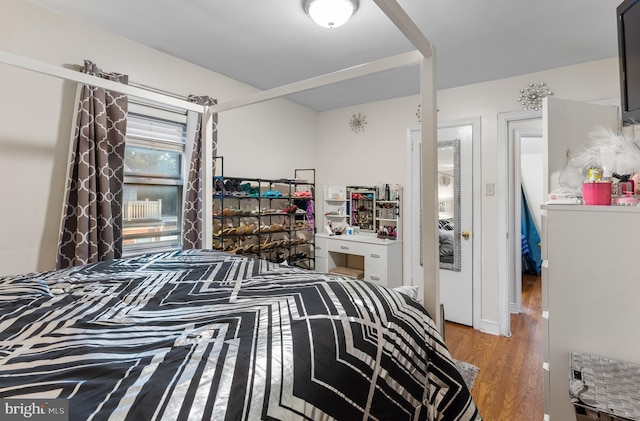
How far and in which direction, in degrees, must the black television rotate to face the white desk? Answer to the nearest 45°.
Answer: approximately 45° to its right

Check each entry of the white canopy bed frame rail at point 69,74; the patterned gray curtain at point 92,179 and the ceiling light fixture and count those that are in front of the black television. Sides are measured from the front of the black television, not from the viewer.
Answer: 3

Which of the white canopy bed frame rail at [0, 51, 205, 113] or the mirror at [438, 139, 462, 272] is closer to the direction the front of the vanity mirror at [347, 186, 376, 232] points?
the white canopy bed frame rail

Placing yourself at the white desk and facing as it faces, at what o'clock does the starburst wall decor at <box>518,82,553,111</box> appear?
The starburst wall decor is roughly at 8 o'clock from the white desk.

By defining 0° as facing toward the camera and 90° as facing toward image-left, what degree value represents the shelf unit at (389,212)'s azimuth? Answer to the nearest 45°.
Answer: approximately 45°

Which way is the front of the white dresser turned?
to the viewer's left

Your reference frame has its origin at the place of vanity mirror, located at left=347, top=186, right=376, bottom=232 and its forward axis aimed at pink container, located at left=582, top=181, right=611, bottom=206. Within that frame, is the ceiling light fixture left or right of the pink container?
right

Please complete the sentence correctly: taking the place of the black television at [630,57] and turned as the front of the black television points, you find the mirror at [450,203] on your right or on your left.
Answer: on your right

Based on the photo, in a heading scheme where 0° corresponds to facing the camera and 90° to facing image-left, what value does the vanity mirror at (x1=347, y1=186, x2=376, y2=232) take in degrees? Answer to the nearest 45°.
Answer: approximately 45°
